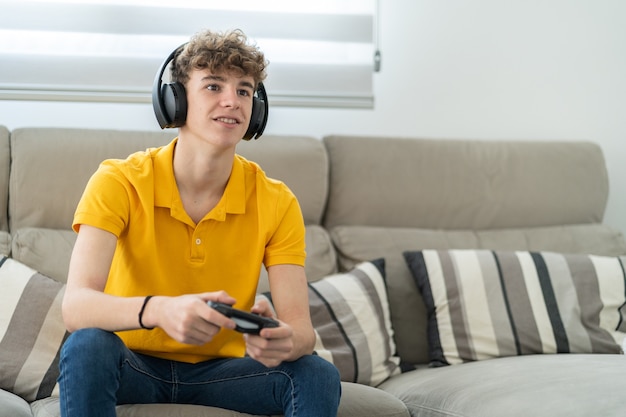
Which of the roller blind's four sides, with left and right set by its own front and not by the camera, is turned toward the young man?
front

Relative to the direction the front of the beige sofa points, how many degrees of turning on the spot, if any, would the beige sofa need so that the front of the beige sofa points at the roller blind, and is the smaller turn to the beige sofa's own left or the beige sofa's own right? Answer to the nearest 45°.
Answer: approximately 135° to the beige sofa's own right

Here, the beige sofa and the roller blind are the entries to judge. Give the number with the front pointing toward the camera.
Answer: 2

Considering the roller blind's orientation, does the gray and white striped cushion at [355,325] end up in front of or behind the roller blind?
in front

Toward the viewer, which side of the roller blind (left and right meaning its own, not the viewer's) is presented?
front

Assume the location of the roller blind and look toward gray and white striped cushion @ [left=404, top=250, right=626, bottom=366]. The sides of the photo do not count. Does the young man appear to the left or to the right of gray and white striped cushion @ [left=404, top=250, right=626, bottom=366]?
right
